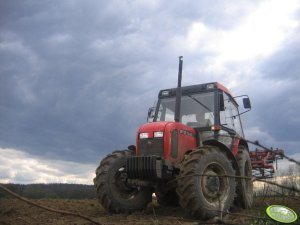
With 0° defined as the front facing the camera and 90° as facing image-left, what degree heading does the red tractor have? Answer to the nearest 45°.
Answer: approximately 45°
